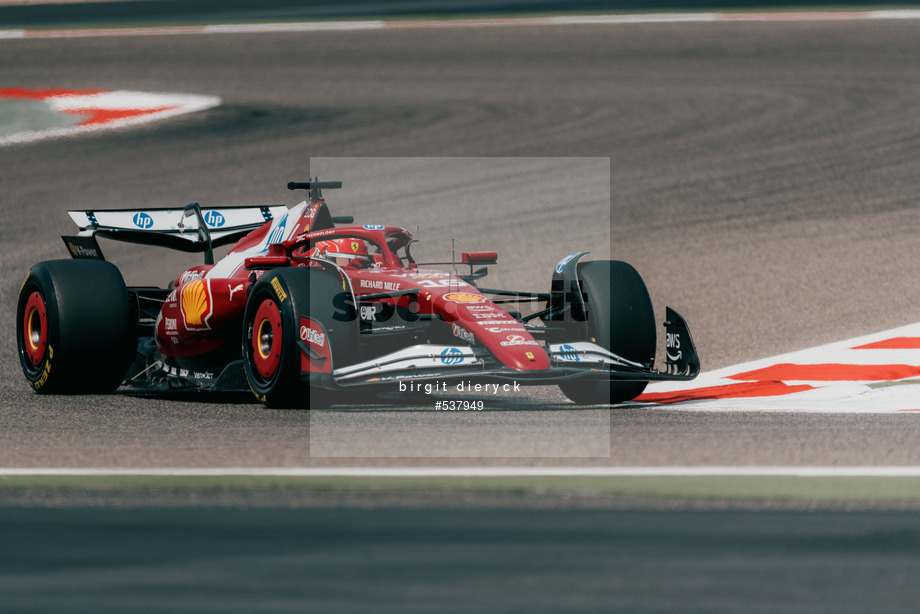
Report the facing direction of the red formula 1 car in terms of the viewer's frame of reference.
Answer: facing the viewer and to the right of the viewer
